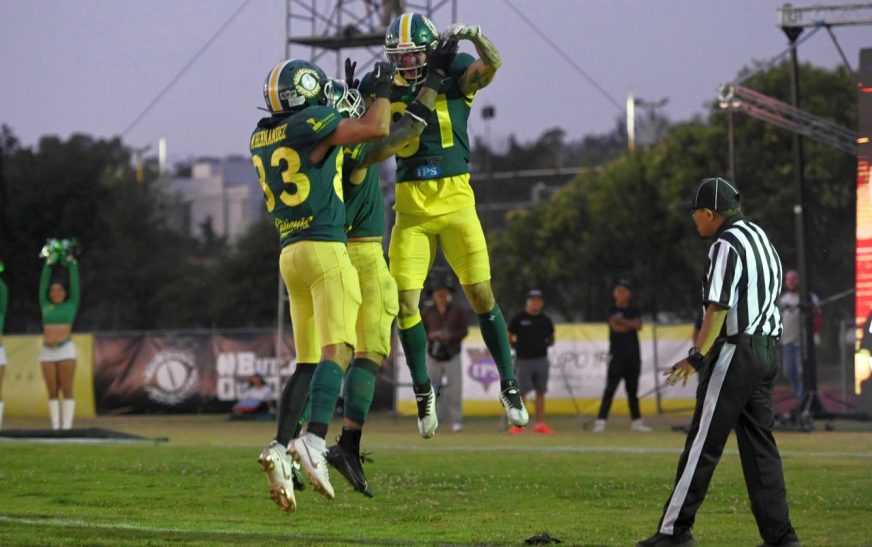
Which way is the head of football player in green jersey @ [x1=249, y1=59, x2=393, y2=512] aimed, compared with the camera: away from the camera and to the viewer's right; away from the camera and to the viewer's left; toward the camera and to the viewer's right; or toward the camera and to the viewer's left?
away from the camera and to the viewer's right

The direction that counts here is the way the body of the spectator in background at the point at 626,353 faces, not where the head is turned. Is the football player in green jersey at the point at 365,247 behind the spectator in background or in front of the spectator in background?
in front

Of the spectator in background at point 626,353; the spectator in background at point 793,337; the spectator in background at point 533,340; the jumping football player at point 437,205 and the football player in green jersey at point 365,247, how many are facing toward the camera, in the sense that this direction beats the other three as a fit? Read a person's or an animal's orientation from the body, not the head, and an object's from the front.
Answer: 4

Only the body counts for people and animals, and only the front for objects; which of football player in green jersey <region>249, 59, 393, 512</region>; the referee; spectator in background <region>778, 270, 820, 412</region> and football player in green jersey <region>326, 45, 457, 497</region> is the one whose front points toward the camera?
the spectator in background

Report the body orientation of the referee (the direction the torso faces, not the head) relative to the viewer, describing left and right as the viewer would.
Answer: facing away from the viewer and to the left of the viewer

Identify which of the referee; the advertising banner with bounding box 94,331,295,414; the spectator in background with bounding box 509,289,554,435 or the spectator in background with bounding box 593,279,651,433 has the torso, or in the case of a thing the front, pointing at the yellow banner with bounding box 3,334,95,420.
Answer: the referee

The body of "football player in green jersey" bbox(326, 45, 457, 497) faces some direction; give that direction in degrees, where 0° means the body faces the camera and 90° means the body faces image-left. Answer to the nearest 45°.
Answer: approximately 270°
